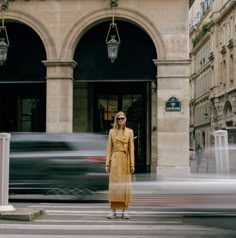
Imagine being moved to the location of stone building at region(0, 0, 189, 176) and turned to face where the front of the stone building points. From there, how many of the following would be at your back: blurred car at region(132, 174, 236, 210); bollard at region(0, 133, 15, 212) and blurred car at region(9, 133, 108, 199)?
0

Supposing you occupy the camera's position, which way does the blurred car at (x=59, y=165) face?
facing to the left of the viewer

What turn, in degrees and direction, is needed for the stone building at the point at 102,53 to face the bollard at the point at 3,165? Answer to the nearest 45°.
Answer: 0° — it already faces it

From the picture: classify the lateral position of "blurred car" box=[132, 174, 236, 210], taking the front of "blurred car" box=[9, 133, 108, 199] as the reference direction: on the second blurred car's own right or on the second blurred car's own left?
on the second blurred car's own left

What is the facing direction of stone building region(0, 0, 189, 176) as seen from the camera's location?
facing the viewer

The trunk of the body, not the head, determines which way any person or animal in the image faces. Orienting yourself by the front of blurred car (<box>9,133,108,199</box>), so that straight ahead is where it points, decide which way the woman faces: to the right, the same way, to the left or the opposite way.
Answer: to the left

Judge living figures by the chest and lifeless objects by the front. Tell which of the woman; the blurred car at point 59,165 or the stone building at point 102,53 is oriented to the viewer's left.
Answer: the blurred car

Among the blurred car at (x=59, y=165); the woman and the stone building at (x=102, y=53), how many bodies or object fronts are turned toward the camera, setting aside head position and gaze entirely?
2

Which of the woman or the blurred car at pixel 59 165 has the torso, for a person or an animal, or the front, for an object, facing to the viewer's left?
the blurred car

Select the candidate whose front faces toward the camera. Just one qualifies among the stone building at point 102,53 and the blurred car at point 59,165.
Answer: the stone building

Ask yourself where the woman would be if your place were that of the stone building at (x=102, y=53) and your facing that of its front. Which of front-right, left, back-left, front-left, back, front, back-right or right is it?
front

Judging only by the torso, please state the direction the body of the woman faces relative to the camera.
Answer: toward the camera

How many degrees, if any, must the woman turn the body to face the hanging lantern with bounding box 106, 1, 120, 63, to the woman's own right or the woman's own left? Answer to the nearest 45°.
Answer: approximately 180°

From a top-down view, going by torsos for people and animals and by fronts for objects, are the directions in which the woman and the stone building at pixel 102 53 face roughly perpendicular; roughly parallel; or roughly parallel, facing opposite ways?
roughly parallel
